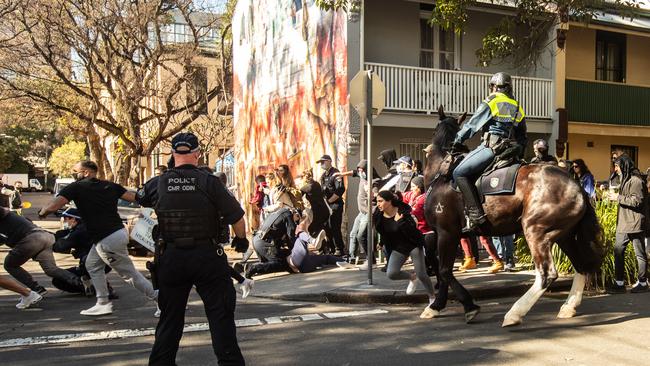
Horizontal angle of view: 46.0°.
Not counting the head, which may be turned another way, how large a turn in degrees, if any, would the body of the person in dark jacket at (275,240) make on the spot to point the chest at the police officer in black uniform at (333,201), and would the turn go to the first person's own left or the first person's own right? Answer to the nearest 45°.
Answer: approximately 45° to the first person's own left

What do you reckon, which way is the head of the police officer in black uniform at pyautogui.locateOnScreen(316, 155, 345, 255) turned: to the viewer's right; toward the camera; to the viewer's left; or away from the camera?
to the viewer's left

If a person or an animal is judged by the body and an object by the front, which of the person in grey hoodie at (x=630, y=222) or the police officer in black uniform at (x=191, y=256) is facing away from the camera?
the police officer in black uniform

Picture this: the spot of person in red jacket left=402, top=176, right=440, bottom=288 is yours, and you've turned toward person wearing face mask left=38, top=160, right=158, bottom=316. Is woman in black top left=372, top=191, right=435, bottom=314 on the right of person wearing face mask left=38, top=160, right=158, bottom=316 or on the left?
left

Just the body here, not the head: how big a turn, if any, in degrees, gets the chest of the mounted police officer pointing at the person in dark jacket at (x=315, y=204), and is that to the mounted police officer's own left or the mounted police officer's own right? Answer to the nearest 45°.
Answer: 0° — they already face them

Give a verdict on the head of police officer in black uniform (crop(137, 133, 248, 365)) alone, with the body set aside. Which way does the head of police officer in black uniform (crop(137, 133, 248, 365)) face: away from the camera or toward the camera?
away from the camera

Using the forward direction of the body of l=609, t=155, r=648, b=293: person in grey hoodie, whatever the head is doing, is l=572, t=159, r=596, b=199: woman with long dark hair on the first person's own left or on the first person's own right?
on the first person's own right

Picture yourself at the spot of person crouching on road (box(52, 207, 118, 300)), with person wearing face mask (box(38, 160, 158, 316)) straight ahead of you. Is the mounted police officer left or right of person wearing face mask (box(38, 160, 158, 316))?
left

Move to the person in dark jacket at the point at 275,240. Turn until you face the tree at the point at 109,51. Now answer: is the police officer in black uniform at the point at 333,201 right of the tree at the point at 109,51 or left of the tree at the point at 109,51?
right

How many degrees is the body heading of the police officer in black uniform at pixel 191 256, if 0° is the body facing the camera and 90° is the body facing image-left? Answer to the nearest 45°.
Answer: approximately 180°

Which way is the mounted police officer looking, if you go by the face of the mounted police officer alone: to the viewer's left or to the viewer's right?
to the viewer's left
